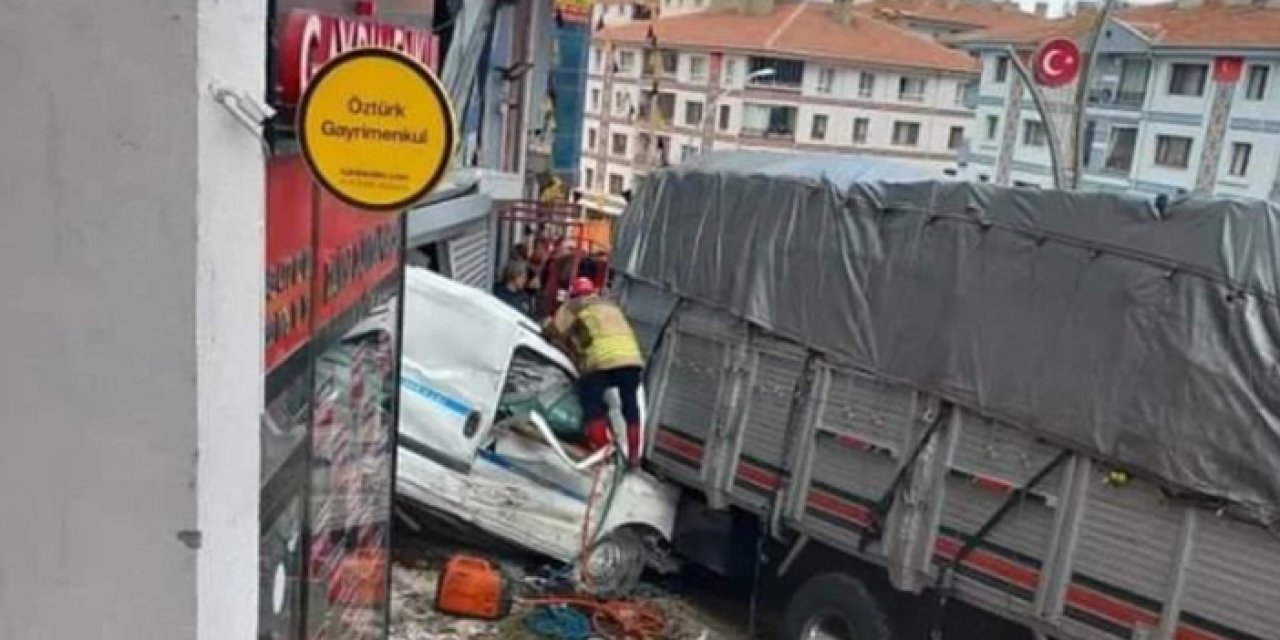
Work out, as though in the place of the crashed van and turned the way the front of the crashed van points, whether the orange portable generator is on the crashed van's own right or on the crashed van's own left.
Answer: on the crashed van's own right

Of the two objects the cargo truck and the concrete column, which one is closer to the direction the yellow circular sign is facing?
the concrete column

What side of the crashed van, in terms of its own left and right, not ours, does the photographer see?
right

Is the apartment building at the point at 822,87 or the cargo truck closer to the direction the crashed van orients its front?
the cargo truck

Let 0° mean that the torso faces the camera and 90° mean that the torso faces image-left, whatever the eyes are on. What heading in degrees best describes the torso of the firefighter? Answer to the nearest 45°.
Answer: approximately 135°

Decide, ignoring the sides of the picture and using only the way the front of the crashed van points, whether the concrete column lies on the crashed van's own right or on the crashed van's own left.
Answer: on the crashed van's own right

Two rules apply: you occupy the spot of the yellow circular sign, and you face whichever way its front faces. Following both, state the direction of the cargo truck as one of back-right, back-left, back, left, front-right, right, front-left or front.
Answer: back-left
